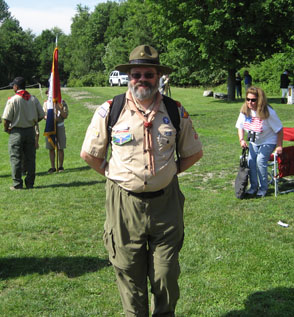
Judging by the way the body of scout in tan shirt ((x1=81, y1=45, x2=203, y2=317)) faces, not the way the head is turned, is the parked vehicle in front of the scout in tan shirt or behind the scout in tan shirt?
behind

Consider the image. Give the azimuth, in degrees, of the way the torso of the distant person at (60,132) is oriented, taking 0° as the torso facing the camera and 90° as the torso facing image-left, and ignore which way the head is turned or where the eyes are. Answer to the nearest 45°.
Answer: approximately 0°

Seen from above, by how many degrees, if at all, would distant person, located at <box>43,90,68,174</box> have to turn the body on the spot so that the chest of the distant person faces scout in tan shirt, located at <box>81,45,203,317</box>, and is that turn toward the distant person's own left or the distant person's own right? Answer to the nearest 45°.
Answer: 0° — they already face them

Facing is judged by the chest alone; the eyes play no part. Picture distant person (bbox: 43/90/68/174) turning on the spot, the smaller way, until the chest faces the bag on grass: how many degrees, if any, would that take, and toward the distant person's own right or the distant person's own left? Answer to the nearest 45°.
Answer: approximately 45° to the distant person's own left

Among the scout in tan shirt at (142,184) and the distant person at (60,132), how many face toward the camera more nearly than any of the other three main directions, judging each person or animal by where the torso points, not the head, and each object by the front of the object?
2

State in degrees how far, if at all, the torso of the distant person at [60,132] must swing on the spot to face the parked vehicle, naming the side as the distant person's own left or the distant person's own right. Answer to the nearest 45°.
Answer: approximately 180°
